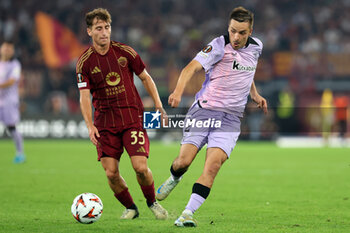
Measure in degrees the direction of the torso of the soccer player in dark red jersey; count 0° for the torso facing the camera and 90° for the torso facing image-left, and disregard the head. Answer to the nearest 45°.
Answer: approximately 0°

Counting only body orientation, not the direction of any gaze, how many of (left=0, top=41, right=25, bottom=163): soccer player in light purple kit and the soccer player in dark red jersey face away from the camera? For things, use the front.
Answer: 0

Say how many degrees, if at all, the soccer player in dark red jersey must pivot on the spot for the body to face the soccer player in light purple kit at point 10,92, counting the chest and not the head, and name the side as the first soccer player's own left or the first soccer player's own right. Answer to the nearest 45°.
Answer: approximately 180°

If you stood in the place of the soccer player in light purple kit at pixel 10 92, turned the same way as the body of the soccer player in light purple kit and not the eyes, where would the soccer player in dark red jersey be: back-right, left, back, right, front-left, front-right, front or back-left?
front-left
